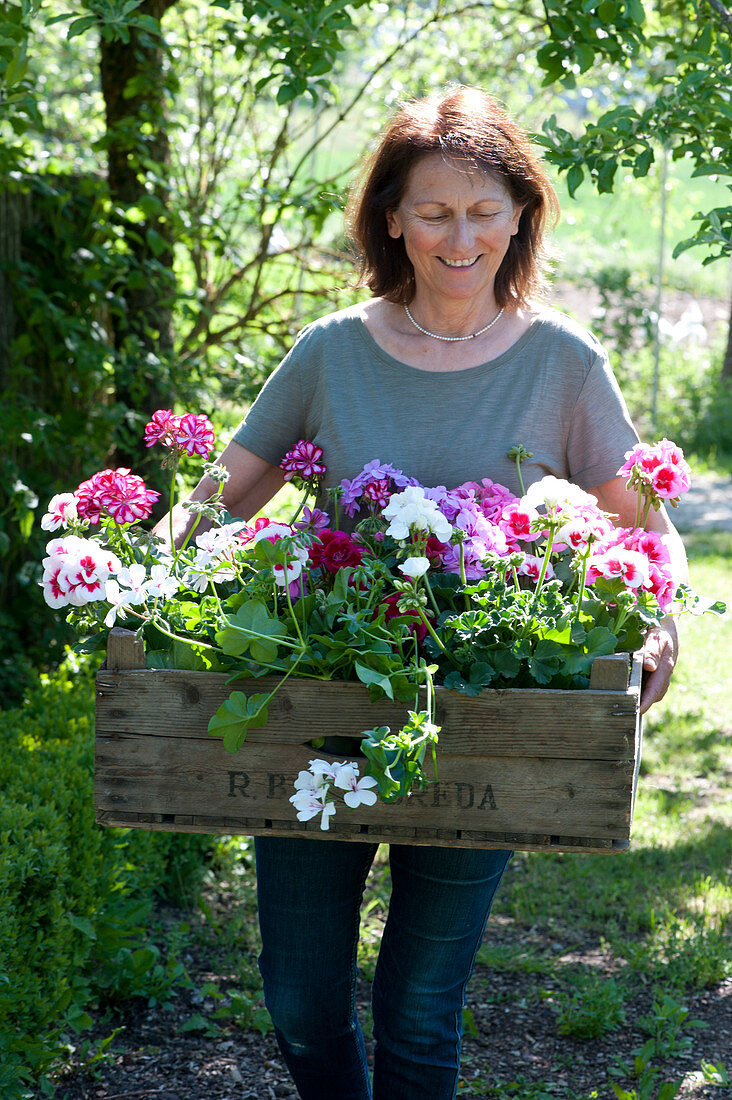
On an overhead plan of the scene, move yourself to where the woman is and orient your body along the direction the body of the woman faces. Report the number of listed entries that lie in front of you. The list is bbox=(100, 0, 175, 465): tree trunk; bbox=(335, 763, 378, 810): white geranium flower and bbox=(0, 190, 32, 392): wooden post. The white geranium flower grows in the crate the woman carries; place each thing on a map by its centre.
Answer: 1

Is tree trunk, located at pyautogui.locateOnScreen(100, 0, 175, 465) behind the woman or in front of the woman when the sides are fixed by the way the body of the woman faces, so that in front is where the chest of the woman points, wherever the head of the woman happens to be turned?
behind

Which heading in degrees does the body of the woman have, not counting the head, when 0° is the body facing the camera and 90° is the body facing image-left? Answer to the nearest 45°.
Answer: approximately 0°
